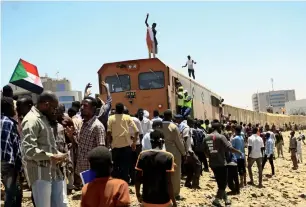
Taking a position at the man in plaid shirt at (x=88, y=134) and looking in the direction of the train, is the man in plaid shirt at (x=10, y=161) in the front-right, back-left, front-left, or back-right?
back-left

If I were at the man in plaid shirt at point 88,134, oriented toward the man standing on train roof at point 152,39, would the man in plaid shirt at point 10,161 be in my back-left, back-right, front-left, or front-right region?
back-left

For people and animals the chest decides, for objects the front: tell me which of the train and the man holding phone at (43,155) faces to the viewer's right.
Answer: the man holding phone

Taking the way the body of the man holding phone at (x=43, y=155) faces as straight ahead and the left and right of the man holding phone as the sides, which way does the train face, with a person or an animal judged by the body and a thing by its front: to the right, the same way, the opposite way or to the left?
to the right

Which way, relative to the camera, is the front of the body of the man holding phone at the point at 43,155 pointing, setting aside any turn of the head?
to the viewer's right

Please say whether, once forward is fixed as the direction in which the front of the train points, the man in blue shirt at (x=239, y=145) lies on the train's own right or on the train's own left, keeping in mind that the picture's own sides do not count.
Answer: on the train's own left

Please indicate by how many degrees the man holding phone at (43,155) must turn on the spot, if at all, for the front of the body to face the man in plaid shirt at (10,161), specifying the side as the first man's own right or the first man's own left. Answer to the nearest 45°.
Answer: approximately 135° to the first man's own left

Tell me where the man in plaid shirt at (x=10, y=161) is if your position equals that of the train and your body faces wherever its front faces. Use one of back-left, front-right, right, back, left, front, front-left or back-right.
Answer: front-left

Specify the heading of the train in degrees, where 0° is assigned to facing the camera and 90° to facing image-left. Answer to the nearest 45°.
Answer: approximately 45°
